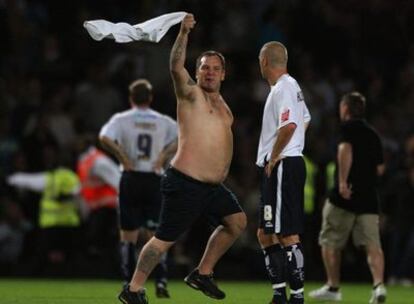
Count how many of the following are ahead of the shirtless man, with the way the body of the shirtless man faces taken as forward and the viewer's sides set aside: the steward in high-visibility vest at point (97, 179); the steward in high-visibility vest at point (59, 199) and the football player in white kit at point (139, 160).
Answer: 0

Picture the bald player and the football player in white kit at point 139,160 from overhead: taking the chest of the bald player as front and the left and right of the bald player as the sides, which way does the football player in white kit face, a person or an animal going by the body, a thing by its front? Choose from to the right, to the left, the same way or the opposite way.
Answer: to the right

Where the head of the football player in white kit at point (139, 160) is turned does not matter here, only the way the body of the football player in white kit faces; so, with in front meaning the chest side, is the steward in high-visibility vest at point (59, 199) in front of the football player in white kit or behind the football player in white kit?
in front

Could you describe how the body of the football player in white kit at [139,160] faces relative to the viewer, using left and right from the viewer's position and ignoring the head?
facing away from the viewer

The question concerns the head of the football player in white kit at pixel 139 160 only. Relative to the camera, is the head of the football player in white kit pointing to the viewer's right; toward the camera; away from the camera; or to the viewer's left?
away from the camera

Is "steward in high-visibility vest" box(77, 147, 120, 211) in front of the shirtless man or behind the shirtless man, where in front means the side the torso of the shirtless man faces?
behind

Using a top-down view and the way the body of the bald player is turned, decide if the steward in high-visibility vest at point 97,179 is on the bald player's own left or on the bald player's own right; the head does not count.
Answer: on the bald player's own right

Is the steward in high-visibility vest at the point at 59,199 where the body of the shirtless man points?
no

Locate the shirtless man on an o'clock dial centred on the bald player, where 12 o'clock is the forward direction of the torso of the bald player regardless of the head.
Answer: The shirtless man is roughly at 12 o'clock from the bald player.

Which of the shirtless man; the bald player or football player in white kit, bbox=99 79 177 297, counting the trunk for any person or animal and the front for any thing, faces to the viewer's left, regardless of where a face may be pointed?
the bald player

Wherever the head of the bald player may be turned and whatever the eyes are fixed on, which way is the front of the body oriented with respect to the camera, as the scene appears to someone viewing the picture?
to the viewer's left

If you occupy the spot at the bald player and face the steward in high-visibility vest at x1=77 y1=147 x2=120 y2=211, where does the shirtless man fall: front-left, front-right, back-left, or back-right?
front-left

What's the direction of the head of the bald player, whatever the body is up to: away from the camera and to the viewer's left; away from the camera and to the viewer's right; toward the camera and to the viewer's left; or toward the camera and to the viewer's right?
away from the camera and to the viewer's left

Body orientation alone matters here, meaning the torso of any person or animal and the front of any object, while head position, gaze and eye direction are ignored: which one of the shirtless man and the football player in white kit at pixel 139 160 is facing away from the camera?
the football player in white kit
